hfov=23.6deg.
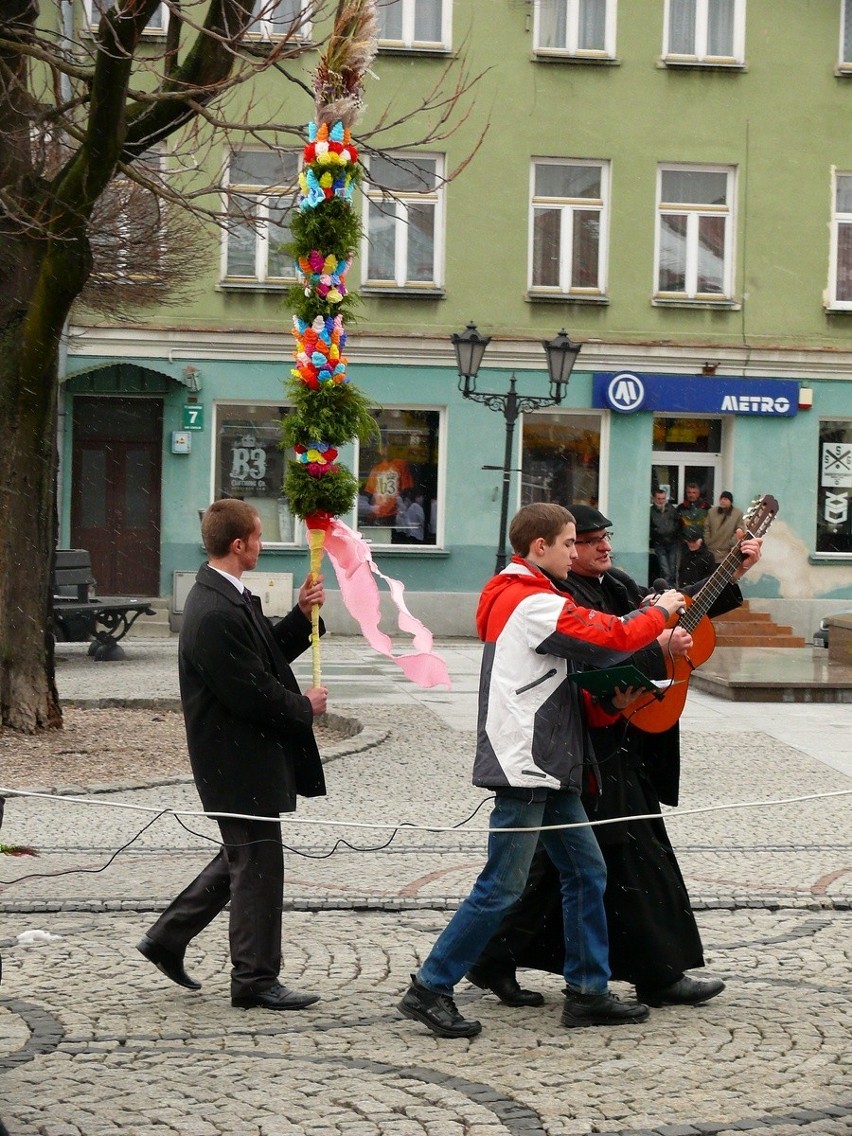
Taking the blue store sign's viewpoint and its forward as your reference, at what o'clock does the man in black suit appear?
The man in black suit is roughly at 12 o'clock from the blue store sign.

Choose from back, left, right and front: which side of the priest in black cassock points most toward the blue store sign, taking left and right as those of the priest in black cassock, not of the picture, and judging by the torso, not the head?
left

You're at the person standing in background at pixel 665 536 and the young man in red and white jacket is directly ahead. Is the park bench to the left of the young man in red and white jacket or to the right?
right

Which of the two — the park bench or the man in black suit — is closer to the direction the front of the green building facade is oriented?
the man in black suit

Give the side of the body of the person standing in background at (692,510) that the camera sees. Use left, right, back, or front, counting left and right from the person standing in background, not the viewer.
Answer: front

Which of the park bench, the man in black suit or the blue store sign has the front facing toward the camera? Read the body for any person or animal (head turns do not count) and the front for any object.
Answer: the blue store sign

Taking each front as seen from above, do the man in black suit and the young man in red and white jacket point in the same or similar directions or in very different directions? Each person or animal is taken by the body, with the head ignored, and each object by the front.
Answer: same or similar directions

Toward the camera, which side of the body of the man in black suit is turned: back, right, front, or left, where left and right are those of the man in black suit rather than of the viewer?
right

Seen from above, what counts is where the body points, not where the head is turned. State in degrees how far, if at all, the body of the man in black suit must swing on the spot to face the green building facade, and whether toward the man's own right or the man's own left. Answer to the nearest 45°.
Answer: approximately 90° to the man's own left

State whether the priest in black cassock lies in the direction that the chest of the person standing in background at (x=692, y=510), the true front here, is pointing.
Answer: yes

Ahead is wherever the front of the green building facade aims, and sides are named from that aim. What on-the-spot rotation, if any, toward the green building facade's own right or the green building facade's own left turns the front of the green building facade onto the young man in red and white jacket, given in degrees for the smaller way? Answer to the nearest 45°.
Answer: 0° — it already faces them

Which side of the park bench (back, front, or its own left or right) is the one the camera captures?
right

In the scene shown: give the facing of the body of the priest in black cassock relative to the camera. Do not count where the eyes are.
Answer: to the viewer's right

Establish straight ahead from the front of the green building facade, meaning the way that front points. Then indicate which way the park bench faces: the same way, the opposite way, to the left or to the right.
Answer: to the left

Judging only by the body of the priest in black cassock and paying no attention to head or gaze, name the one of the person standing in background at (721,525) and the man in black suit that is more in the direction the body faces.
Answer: the person standing in background

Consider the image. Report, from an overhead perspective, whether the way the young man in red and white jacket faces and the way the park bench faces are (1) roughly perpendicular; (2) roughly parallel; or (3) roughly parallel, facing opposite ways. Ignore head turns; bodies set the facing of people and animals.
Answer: roughly parallel

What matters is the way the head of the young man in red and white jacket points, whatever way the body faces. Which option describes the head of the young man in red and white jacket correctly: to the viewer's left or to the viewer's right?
to the viewer's right

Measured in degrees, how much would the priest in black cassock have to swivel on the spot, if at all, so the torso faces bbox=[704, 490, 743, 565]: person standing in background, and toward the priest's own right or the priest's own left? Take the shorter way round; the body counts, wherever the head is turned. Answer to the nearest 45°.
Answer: approximately 90° to the priest's own left

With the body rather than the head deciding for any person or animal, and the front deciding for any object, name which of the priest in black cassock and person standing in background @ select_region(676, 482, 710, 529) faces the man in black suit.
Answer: the person standing in background

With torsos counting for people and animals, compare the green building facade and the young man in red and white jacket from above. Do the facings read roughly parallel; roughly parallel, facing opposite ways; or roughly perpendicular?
roughly perpendicular
